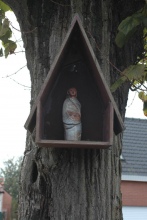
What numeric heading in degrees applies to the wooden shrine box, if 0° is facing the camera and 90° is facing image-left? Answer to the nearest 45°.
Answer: approximately 0°
